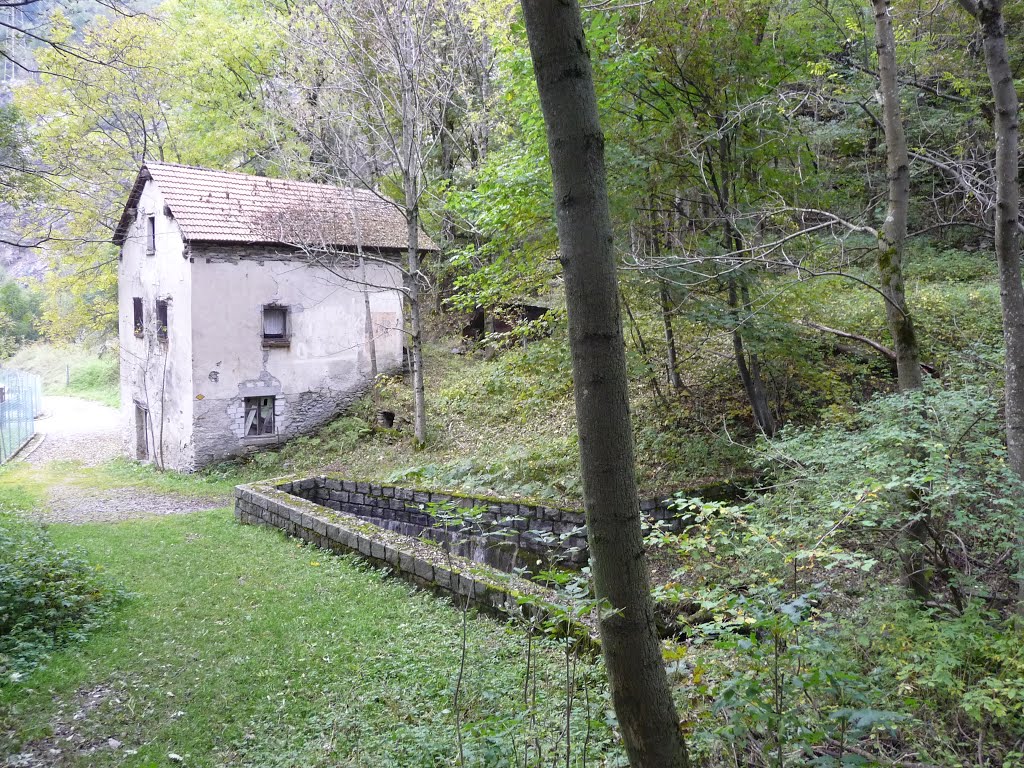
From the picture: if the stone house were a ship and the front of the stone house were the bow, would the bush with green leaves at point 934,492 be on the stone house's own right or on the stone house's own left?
on the stone house's own left

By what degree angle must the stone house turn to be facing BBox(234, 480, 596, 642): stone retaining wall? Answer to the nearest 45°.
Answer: approximately 45° to its left

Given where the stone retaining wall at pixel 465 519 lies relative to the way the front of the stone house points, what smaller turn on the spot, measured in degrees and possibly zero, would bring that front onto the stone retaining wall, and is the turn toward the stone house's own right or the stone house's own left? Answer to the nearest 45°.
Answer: approximately 45° to the stone house's own left

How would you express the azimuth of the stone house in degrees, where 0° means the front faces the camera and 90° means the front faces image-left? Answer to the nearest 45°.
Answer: approximately 45°

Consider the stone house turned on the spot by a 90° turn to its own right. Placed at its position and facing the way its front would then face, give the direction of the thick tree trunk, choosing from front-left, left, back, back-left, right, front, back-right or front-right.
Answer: back-left
